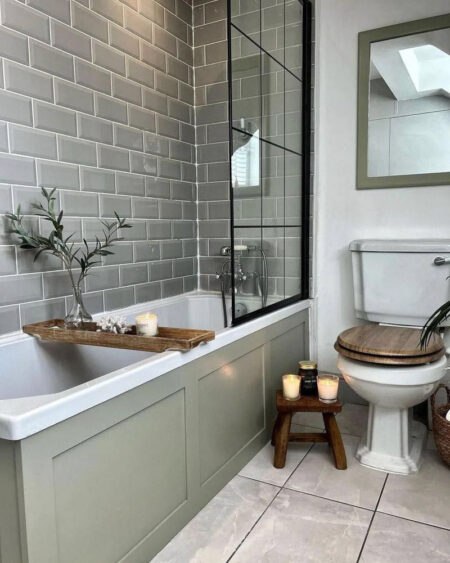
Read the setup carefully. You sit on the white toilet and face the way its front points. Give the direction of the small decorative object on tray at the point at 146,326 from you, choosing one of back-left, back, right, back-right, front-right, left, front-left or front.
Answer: front-right

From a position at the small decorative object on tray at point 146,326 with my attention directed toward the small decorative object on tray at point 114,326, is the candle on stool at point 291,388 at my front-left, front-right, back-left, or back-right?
back-right

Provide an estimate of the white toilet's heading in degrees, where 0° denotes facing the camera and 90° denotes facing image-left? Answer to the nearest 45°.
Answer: approximately 0°

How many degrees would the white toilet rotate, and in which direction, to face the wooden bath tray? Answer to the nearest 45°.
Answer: approximately 45° to its right

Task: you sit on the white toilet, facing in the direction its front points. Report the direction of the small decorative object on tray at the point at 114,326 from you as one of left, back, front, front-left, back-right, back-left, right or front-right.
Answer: front-right

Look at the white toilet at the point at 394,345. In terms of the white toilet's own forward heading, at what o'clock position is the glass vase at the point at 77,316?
The glass vase is roughly at 2 o'clock from the white toilet.

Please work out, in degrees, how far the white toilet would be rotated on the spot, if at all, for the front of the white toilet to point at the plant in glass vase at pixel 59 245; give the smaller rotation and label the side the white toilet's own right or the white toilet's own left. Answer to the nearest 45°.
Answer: approximately 45° to the white toilet's own right

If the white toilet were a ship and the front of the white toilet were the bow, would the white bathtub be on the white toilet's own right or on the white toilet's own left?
on the white toilet's own right
